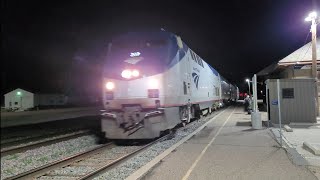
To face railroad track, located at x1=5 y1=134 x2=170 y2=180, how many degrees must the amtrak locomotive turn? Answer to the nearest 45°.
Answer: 0° — it already faces it

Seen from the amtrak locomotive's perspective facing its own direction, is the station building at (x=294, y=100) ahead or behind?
behind
